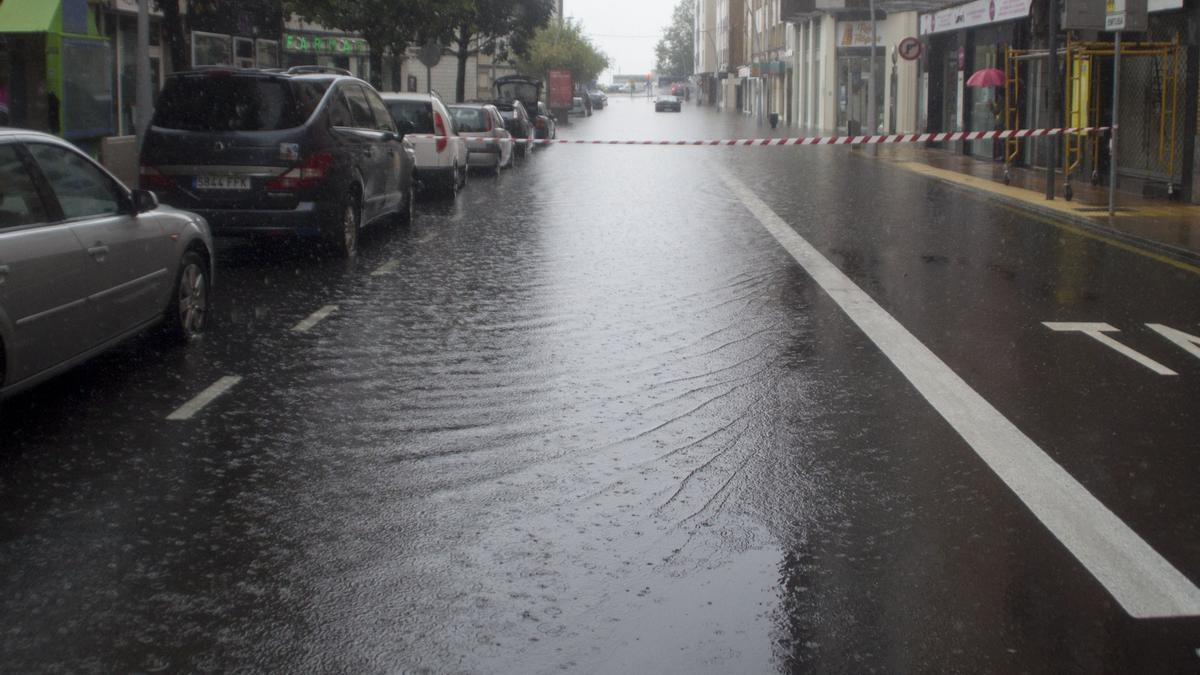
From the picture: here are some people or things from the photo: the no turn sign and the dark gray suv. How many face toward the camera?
1

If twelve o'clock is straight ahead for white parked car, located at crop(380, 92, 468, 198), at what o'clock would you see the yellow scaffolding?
The yellow scaffolding is roughly at 3 o'clock from the white parked car.

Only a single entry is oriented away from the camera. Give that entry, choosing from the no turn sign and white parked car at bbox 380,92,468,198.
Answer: the white parked car

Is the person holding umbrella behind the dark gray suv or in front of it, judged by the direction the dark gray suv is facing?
in front

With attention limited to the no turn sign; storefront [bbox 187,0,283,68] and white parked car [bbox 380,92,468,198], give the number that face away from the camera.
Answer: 1

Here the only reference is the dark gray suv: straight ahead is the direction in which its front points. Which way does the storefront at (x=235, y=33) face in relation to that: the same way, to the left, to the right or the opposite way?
to the right

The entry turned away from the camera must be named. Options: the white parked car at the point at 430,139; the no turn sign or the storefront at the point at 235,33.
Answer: the white parked car

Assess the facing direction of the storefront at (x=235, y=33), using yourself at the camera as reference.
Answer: facing the viewer and to the right of the viewer

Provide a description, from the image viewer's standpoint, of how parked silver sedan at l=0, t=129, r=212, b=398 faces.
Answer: facing away from the viewer and to the right of the viewer

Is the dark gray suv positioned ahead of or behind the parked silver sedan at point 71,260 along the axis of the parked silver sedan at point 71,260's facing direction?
ahead

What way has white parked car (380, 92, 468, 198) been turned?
away from the camera

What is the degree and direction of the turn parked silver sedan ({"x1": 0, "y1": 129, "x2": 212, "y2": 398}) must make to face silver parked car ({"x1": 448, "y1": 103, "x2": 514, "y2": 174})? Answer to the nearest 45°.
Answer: approximately 45° to its left
